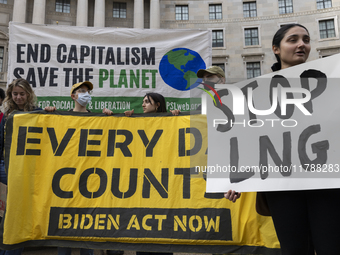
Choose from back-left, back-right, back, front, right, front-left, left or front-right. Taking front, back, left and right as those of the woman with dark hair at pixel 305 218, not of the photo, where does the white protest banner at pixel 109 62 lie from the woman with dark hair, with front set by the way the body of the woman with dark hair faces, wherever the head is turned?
back

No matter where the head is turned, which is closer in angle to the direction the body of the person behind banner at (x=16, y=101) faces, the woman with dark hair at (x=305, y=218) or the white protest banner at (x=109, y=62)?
the woman with dark hair

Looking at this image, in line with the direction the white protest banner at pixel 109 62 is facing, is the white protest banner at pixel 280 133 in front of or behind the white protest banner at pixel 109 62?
in front

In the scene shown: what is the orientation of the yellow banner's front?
toward the camera

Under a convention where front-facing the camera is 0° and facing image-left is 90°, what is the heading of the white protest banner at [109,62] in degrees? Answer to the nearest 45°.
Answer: approximately 0°

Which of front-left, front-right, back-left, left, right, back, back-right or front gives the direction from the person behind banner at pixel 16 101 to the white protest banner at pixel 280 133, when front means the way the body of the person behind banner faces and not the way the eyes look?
front-left

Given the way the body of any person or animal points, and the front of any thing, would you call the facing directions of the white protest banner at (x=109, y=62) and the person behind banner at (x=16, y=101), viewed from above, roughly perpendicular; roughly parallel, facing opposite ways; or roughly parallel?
roughly parallel

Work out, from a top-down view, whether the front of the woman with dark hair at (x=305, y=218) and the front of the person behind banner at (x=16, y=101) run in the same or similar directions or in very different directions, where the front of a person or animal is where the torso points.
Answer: same or similar directions

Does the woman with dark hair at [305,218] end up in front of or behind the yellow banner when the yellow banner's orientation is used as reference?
in front

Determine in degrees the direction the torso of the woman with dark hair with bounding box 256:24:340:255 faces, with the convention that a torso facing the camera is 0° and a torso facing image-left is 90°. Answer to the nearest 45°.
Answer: approximately 315°
